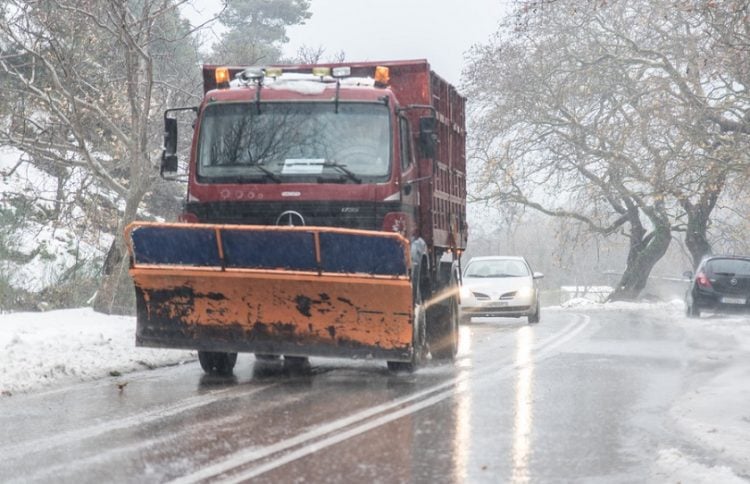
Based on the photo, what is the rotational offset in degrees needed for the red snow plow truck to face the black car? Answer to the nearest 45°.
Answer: approximately 135° to its left

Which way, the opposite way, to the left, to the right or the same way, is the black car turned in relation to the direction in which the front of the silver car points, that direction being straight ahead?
the opposite way

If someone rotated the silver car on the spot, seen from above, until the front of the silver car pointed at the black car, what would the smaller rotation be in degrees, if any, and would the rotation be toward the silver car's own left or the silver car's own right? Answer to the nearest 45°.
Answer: approximately 135° to the silver car's own left

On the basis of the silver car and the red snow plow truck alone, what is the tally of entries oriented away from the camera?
0

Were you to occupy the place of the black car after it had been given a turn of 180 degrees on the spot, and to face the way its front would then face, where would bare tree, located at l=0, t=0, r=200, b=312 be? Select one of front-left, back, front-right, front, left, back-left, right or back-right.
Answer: front-right

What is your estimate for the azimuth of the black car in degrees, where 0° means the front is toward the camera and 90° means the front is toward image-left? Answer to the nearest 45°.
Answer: approximately 180°

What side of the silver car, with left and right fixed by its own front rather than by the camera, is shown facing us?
front

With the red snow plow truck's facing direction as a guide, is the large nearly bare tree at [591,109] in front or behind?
behind

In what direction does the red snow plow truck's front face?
toward the camera

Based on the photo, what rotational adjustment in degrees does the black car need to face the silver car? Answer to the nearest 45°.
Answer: approximately 135° to its left

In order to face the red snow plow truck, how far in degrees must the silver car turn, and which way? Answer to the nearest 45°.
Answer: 0° — it already faces it

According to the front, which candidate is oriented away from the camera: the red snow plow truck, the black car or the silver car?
the black car
